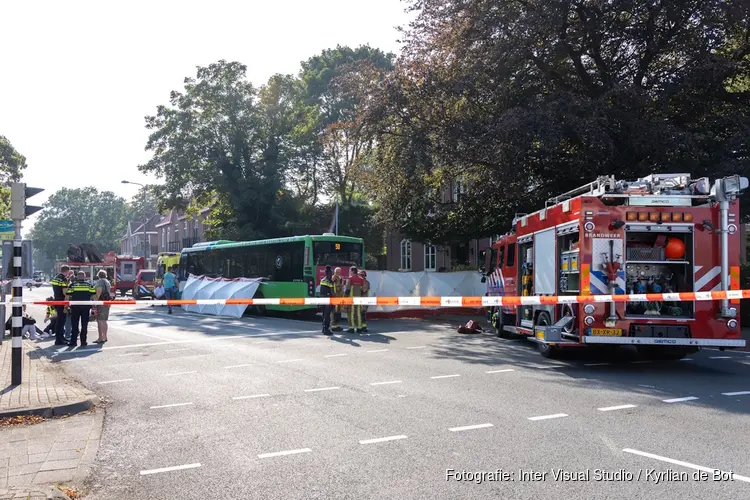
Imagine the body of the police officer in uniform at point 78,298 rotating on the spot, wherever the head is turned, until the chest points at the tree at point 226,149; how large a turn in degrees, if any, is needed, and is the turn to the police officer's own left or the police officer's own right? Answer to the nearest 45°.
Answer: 0° — they already face it

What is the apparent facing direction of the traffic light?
to the viewer's right

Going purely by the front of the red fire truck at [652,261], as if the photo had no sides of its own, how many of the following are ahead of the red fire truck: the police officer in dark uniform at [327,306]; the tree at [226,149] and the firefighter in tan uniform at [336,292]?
3

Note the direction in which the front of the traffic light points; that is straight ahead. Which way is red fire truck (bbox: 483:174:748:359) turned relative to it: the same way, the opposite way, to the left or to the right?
to the left

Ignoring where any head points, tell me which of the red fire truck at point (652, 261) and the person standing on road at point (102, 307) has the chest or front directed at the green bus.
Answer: the red fire truck
